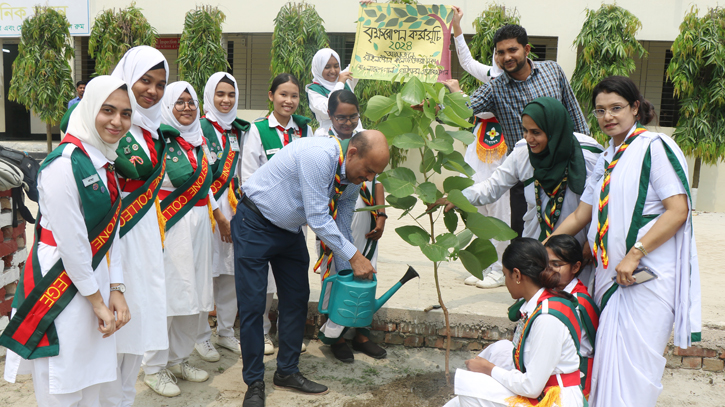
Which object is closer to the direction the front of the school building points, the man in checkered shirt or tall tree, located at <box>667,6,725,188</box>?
the man in checkered shirt

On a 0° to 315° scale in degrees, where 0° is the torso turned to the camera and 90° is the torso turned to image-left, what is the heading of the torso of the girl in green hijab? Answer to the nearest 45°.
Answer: approximately 45°

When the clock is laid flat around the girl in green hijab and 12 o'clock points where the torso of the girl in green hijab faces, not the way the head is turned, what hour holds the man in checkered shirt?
The man in checkered shirt is roughly at 4 o'clock from the girl in green hijab.

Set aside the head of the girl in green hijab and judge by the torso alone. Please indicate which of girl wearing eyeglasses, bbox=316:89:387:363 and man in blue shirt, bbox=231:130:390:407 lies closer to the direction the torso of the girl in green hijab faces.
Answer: the man in blue shirt

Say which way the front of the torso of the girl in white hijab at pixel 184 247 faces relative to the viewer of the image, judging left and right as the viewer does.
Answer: facing the viewer and to the right of the viewer

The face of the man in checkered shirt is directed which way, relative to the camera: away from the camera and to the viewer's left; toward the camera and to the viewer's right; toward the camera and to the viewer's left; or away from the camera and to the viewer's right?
toward the camera and to the viewer's left

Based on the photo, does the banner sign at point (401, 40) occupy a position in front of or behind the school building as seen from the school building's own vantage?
in front
